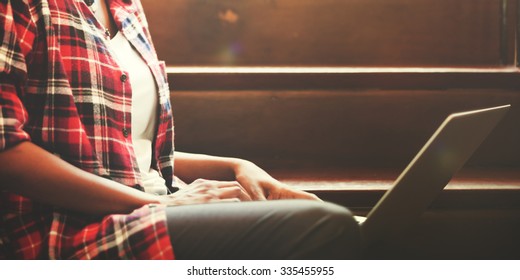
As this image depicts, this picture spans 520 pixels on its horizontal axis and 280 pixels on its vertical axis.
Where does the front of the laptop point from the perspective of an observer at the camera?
facing away from the viewer and to the left of the viewer

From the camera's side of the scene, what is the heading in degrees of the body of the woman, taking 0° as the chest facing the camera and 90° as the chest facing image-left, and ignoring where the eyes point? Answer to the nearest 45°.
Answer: approximately 315°
